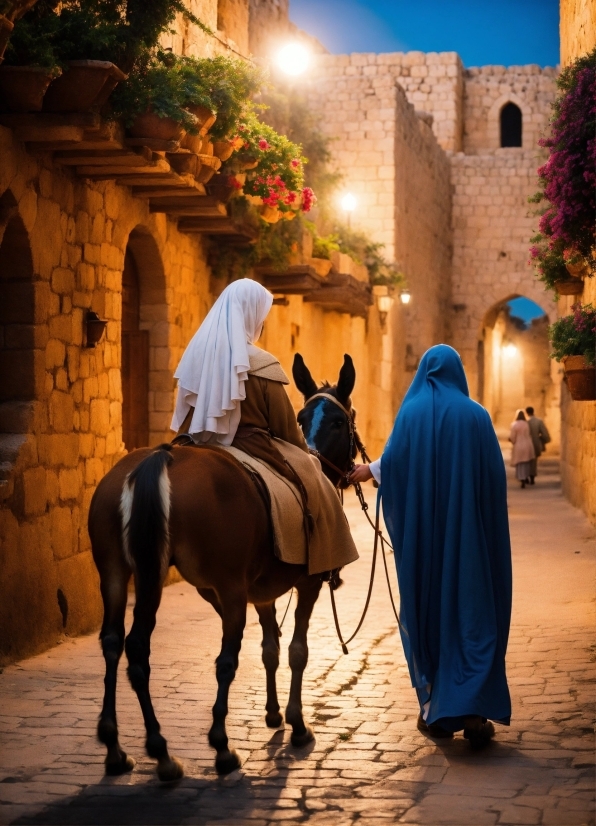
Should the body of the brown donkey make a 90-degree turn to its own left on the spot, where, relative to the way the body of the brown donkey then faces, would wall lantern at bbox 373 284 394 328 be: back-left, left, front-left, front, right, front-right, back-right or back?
front-right

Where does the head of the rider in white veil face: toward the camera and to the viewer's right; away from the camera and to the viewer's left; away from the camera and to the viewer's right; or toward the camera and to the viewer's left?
away from the camera and to the viewer's right

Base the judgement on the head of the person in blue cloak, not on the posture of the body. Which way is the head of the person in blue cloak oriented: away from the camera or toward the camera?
away from the camera

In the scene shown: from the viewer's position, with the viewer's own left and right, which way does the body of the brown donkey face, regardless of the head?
facing away from the viewer and to the right of the viewer

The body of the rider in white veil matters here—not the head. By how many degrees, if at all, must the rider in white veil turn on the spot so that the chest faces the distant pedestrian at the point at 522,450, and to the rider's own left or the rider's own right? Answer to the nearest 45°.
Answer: approximately 45° to the rider's own left

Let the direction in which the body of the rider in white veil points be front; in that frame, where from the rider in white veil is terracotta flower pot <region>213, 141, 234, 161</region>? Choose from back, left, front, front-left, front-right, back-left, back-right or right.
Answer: front-left

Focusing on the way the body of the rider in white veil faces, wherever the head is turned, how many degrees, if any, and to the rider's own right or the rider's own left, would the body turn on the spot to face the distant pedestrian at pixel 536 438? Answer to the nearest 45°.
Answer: approximately 45° to the rider's own left

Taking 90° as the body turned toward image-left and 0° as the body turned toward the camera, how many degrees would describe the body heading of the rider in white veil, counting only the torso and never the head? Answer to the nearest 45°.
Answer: approximately 225°

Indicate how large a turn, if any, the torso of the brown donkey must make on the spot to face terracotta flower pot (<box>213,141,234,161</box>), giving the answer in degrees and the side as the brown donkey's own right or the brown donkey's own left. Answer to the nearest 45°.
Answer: approximately 45° to the brown donkey's own left

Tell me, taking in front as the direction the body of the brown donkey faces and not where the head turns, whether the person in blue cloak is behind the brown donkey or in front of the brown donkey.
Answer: in front

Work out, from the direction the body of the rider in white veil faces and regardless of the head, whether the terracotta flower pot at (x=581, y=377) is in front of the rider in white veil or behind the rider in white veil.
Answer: in front

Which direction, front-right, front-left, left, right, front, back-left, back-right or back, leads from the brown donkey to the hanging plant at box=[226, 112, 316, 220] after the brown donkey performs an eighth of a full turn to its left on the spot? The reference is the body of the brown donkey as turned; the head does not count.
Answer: front
